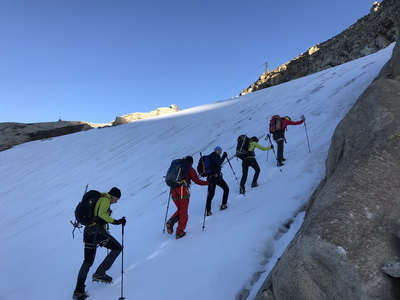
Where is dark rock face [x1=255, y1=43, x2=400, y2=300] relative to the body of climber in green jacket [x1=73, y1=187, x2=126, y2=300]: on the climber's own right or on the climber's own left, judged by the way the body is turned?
on the climber's own right

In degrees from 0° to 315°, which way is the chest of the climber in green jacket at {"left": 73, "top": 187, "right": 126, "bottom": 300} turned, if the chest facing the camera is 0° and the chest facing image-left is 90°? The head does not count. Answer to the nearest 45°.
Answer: approximately 270°

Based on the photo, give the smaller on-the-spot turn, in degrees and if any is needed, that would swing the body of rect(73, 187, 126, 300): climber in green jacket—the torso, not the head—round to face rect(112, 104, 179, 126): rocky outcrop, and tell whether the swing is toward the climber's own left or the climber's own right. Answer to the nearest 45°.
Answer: approximately 90° to the climber's own left

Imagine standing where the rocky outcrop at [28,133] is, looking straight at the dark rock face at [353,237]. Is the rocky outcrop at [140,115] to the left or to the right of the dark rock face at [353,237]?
left

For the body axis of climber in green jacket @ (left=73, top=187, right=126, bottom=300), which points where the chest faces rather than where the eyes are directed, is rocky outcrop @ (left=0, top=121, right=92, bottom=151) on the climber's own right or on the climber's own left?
on the climber's own left

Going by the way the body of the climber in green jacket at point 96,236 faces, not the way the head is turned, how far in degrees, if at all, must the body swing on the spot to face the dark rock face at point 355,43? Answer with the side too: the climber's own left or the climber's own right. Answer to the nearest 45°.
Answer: approximately 45° to the climber's own left
